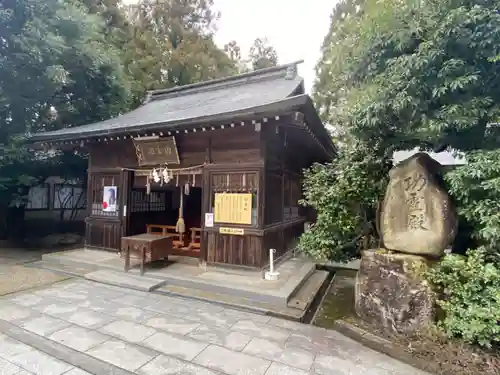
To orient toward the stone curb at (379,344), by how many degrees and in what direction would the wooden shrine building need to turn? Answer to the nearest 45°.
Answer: approximately 90° to its left

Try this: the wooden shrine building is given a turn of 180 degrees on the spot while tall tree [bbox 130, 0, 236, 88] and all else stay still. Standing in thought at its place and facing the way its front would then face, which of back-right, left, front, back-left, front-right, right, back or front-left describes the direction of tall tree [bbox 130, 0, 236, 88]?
front-left

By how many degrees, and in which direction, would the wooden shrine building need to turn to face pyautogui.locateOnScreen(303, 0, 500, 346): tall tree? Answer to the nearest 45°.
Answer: approximately 90° to its left

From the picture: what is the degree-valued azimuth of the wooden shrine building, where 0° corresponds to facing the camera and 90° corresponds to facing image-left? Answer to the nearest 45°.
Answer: approximately 45°

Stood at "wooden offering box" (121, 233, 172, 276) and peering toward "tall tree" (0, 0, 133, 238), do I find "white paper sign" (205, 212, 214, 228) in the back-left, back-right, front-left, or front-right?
back-right

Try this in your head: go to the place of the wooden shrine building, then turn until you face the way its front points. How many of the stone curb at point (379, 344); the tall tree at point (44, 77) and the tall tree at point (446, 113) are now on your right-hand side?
1

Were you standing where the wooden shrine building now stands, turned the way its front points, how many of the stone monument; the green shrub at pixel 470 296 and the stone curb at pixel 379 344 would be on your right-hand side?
0

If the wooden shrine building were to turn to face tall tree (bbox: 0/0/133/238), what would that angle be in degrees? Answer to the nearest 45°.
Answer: approximately 90° to its right

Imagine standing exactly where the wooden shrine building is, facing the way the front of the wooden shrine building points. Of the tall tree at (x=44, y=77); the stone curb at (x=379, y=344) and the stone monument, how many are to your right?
1

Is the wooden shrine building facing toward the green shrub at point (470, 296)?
no

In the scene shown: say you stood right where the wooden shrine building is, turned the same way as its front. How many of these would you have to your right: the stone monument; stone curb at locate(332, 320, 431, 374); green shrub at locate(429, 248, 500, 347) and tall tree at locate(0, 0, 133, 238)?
1

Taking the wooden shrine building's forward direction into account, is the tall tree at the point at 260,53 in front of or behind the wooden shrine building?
behind

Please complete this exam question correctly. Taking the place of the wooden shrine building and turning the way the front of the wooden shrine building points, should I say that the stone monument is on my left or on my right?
on my left
